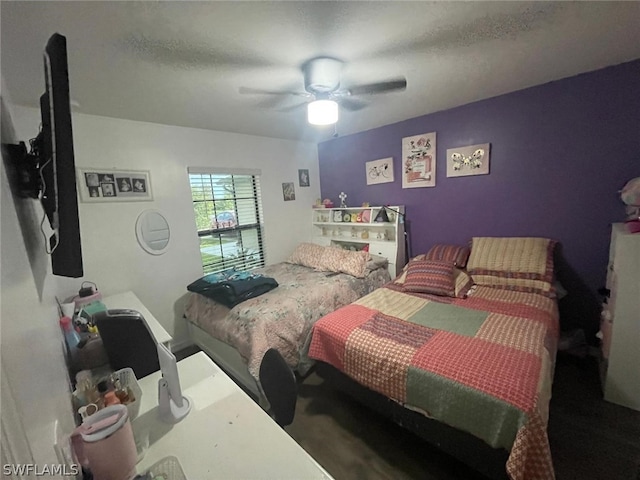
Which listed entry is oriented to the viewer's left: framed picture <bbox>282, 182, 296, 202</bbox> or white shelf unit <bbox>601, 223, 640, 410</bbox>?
the white shelf unit

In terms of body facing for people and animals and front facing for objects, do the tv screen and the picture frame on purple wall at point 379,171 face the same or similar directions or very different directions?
very different directions

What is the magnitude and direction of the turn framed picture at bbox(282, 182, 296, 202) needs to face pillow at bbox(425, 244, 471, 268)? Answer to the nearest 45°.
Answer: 0° — it already faces it

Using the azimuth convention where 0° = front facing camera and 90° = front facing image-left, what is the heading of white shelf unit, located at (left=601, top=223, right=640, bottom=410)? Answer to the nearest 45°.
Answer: approximately 90°

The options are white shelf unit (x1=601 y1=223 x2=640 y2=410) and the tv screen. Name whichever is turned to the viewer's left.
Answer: the white shelf unit

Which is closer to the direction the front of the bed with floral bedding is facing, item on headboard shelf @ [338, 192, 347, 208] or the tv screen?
the tv screen

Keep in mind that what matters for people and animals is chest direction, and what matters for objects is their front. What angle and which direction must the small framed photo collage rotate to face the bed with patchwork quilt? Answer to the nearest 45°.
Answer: approximately 45° to its left

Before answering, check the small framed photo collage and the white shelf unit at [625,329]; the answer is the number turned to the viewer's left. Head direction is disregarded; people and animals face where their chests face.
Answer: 1

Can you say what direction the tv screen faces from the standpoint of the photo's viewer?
facing to the right of the viewer

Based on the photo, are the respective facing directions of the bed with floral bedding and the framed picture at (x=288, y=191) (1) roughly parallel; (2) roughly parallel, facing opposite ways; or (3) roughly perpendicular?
roughly perpendicular
